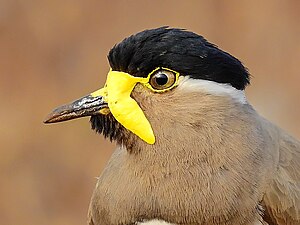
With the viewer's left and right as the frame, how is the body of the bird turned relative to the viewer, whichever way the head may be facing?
facing the viewer and to the left of the viewer
